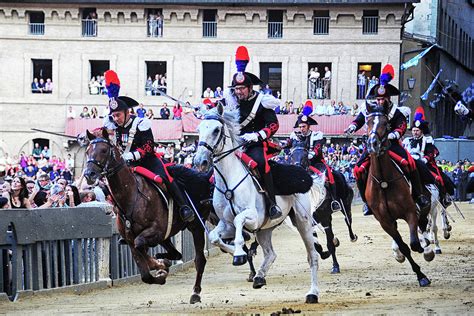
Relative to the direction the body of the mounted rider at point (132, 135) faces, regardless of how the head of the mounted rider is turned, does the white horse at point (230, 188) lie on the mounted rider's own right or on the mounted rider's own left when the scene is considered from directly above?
on the mounted rider's own left

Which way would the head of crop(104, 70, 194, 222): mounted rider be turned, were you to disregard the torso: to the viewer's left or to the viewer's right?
to the viewer's left

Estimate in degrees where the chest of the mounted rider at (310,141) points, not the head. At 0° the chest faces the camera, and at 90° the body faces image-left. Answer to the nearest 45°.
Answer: approximately 45°

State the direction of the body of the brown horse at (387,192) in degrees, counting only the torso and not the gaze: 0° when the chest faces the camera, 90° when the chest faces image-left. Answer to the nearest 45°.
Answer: approximately 0°

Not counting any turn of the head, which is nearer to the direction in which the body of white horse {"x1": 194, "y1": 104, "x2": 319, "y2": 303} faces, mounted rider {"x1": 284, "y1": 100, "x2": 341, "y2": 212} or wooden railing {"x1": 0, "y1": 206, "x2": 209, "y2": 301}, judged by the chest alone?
the wooden railing

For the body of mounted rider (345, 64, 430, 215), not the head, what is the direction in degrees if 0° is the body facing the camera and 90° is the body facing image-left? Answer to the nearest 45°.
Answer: approximately 0°

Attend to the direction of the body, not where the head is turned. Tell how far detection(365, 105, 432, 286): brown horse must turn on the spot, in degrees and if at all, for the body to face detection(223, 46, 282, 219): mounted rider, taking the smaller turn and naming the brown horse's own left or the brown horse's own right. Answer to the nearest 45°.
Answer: approximately 45° to the brown horse's own right
